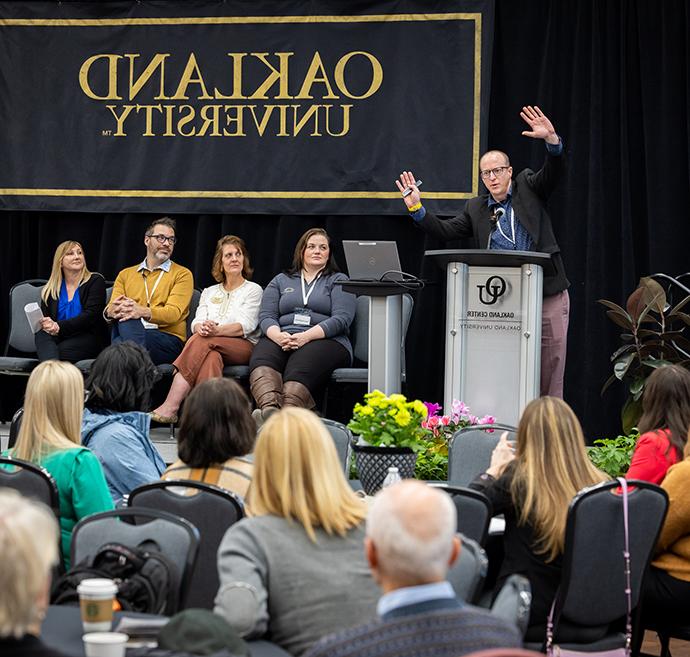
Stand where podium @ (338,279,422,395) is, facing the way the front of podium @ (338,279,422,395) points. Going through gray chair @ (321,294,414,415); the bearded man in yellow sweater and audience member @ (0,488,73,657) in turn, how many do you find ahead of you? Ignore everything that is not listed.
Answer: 1

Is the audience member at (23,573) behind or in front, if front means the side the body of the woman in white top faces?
in front

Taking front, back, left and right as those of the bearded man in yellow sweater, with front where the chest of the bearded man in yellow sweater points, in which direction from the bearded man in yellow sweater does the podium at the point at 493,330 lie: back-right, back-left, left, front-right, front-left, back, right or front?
left

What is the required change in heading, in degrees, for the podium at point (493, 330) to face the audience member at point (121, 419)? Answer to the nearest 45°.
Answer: approximately 45° to its right

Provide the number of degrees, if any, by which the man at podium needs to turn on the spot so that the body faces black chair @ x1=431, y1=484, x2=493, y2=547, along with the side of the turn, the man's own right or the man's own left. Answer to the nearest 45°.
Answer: approximately 45° to the man's own left

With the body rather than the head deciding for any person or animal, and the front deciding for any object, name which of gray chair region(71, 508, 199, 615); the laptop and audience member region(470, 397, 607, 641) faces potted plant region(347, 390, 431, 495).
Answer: the audience member

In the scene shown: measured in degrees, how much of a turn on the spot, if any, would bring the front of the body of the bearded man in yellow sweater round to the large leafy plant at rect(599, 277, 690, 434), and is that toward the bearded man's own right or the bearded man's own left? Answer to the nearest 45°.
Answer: approximately 90° to the bearded man's own left

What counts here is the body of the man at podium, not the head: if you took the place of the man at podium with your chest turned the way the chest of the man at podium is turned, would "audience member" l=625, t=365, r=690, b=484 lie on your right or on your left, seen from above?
on your left

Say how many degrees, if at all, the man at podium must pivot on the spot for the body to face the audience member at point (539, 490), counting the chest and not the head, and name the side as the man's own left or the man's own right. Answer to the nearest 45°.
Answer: approximately 45° to the man's own left

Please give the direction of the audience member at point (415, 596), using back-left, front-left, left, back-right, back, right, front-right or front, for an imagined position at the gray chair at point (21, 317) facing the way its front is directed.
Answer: front-left

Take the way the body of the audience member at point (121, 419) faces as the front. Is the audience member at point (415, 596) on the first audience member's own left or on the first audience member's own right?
on the first audience member's own right

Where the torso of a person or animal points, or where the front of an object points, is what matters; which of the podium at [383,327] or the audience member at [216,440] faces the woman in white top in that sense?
the audience member

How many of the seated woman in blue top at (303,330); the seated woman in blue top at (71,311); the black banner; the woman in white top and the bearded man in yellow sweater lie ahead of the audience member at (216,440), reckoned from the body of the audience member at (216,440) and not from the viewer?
5

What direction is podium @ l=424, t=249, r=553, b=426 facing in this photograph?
toward the camera

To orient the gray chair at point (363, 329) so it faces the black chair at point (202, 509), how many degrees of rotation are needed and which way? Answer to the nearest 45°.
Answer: approximately 45° to its left

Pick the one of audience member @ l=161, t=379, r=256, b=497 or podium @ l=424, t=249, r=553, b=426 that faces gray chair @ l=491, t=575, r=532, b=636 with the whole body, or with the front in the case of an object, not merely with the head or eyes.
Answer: the podium

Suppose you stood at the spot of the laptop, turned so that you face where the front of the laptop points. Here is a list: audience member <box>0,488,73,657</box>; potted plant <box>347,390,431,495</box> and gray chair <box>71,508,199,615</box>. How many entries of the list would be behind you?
3

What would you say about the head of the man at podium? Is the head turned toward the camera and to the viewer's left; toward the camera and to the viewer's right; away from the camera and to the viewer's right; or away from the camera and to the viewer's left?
toward the camera and to the viewer's left

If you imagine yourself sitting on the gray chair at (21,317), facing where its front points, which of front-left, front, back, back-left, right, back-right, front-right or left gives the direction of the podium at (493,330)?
left

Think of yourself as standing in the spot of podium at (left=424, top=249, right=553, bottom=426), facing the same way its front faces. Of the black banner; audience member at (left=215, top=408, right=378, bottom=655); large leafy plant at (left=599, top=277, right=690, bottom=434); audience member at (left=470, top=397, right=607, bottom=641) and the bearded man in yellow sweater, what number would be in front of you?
2
